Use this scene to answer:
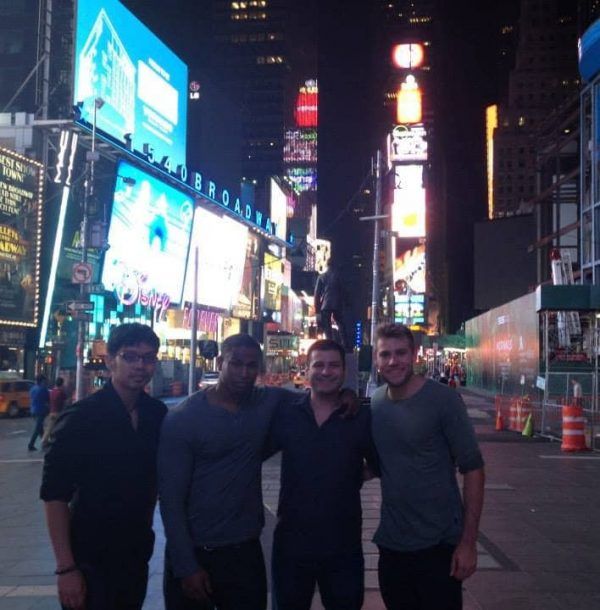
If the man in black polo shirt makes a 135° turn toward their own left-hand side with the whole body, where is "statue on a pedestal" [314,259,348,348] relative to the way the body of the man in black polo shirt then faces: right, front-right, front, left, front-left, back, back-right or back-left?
front-left

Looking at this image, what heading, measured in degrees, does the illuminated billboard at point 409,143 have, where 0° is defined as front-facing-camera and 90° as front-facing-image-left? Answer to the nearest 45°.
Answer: approximately 0°

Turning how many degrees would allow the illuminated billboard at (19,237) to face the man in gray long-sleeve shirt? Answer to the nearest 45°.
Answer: approximately 45° to its right

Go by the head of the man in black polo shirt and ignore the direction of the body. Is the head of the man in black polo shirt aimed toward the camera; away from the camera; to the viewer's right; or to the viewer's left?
toward the camera

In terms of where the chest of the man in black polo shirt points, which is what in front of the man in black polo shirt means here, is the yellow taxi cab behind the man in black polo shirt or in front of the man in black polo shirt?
behind

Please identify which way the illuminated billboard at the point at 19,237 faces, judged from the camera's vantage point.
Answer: facing the viewer and to the right of the viewer

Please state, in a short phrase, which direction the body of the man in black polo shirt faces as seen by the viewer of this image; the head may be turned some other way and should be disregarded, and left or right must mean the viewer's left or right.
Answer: facing the viewer

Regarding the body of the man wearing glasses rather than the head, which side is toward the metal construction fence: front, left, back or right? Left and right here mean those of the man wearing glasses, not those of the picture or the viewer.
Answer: left

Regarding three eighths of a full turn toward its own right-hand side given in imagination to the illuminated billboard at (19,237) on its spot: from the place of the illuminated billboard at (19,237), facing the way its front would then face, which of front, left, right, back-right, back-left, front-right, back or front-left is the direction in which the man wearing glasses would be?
left

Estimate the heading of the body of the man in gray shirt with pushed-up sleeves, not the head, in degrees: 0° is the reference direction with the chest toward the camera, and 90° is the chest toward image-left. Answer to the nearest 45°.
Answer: approximately 45°

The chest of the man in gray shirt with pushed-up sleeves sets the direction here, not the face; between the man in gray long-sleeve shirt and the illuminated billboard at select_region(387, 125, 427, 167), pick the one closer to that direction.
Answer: the man in gray long-sleeve shirt

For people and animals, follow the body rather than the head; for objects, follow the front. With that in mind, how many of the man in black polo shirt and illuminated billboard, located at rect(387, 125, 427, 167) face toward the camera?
2
